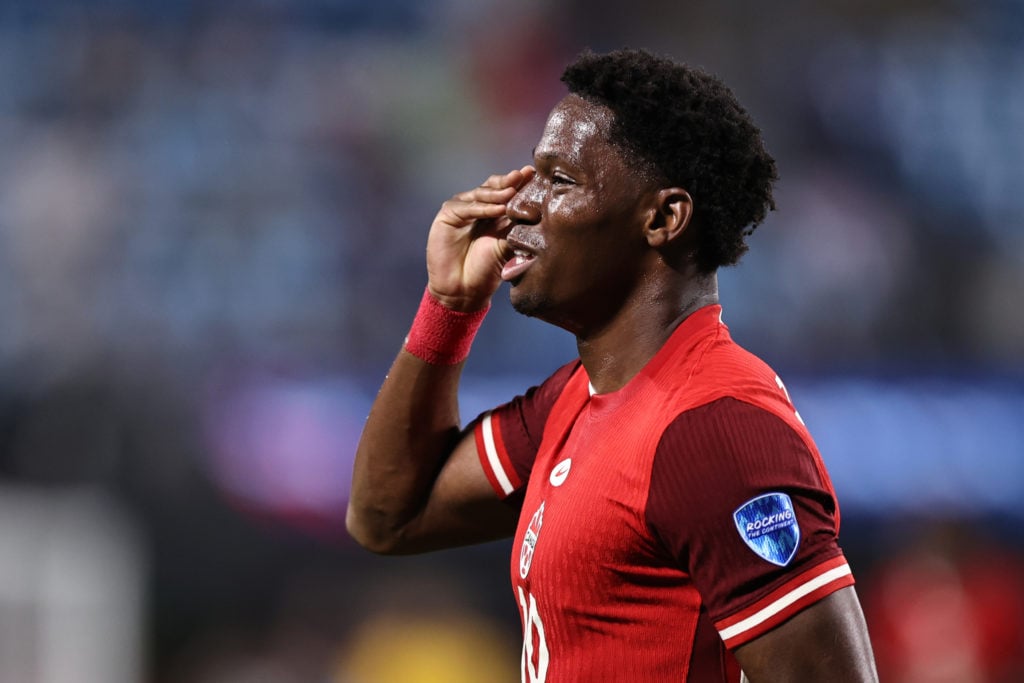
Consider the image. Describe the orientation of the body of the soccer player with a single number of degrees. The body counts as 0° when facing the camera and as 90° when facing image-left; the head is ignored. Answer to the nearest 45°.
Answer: approximately 90°
